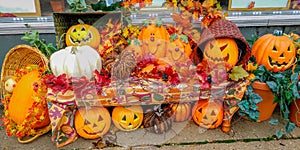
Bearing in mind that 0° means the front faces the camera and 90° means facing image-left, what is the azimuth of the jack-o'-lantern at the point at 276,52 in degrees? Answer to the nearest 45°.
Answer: approximately 315°

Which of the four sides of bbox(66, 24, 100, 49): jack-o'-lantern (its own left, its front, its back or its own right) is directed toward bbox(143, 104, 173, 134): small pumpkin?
left

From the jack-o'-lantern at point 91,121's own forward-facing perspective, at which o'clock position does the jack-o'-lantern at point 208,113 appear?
the jack-o'-lantern at point 208,113 is roughly at 9 o'clock from the jack-o'-lantern at point 91,121.

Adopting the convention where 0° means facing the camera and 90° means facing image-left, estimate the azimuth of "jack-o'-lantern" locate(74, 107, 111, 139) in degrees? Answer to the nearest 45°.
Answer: approximately 0°
